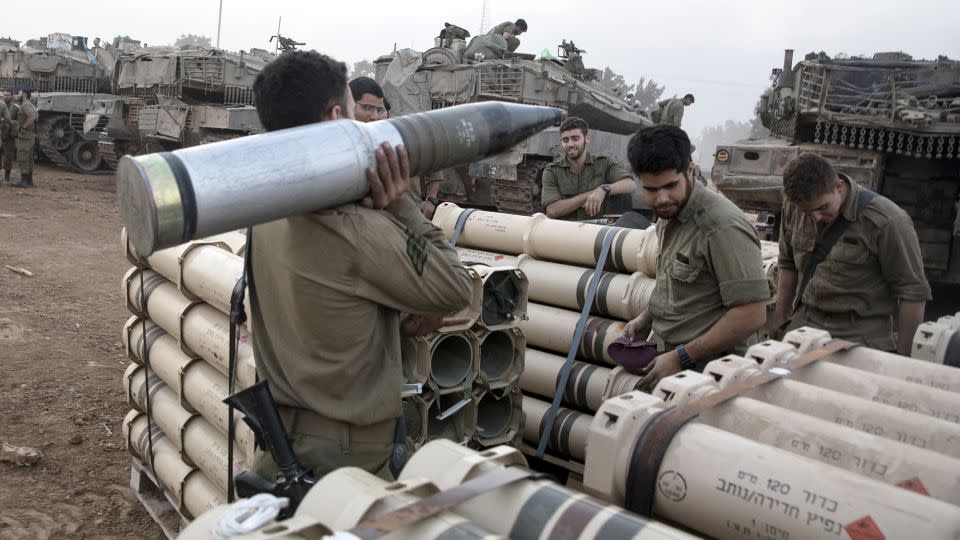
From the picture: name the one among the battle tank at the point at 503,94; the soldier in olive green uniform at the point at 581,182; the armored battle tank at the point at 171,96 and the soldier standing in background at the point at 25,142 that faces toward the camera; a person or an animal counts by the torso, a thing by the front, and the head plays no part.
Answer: the soldier in olive green uniform

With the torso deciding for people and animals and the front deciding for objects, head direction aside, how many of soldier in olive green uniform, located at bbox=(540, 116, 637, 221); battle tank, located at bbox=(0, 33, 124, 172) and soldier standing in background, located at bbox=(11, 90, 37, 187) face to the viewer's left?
1

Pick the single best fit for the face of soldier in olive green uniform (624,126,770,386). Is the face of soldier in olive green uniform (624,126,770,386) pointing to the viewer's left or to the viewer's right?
to the viewer's left

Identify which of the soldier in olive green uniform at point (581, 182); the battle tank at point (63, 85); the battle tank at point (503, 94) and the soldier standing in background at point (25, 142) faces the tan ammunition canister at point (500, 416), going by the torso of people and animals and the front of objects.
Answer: the soldier in olive green uniform

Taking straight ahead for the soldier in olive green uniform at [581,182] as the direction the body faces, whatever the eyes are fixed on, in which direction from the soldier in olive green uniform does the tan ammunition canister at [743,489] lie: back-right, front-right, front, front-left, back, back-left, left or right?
front

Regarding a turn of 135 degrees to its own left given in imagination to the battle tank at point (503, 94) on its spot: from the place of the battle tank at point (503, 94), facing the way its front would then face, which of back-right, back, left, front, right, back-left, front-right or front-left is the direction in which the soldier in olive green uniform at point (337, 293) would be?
left

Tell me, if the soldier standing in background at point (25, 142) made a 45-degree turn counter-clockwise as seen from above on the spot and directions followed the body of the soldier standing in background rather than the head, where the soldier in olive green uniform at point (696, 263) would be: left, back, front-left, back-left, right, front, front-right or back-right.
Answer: front-left

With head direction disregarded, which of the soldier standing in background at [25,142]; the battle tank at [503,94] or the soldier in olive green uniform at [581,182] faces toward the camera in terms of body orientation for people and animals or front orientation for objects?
the soldier in olive green uniform

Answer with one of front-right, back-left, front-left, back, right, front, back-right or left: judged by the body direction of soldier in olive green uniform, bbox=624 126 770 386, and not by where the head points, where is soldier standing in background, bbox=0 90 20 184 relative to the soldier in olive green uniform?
right

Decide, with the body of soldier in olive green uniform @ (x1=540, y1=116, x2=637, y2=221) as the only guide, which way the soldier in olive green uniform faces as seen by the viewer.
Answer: toward the camera

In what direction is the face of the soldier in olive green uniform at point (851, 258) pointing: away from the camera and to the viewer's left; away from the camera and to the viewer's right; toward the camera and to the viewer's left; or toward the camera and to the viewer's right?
toward the camera and to the viewer's left

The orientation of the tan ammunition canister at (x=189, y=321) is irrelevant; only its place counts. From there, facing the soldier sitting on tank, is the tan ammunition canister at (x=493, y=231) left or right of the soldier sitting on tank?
right
